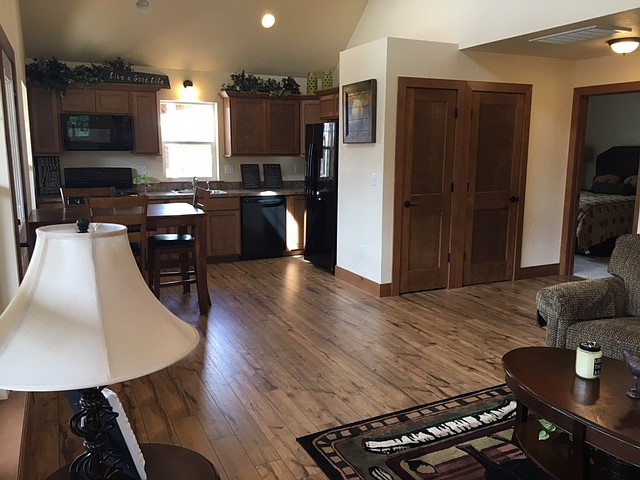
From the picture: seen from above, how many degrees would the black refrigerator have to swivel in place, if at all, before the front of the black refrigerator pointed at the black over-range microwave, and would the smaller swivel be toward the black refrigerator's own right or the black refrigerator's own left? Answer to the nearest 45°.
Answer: approximately 45° to the black refrigerator's own right

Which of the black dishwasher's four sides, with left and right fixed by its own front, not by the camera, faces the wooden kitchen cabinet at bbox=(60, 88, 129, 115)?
right

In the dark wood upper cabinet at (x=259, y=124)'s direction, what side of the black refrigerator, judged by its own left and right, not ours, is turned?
right

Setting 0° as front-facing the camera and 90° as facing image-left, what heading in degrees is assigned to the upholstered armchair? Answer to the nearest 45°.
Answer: approximately 45°

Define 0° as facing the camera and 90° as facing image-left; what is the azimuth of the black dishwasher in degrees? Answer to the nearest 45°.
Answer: approximately 0°

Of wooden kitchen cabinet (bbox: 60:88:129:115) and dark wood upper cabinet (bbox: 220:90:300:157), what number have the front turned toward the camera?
2

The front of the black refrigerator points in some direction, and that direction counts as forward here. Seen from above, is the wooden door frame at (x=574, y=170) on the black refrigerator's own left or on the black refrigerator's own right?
on the black refrigerator's own left
